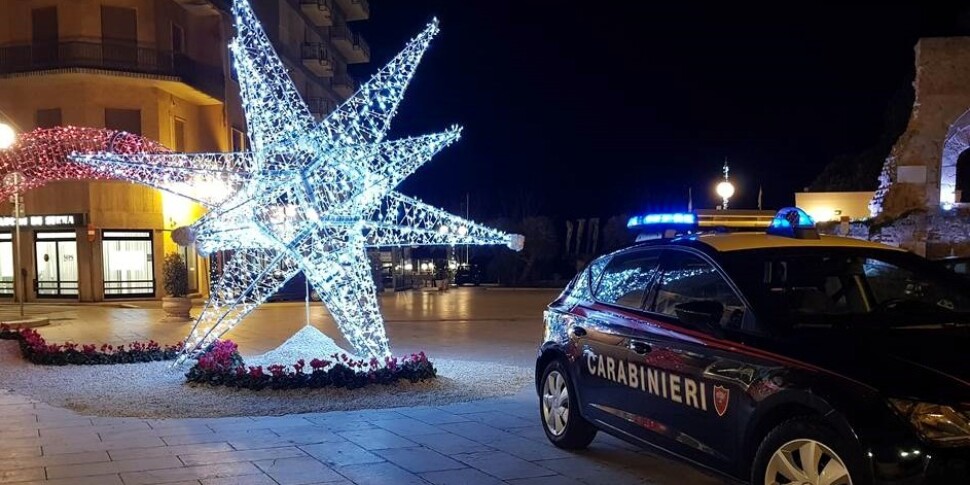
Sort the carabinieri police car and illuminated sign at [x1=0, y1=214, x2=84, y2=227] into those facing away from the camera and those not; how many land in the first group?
0

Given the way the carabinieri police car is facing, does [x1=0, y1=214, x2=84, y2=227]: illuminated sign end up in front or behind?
behind

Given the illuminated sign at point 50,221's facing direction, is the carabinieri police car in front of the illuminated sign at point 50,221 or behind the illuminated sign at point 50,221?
in front

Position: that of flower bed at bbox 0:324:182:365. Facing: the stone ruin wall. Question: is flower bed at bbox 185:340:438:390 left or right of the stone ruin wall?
right

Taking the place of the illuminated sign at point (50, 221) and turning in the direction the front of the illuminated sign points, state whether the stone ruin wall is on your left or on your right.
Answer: on your left

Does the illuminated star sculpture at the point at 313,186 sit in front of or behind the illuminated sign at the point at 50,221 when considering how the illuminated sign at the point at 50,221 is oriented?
in front

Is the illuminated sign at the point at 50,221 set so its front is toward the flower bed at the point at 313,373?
yes

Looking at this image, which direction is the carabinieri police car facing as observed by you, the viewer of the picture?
facing the viewer and to the right of the viewer

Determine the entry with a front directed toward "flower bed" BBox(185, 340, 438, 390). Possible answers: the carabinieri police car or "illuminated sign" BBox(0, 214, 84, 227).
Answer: the illuminated sign

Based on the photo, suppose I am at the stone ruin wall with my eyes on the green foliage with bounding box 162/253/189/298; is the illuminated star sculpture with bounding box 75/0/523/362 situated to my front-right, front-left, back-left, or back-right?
front-left

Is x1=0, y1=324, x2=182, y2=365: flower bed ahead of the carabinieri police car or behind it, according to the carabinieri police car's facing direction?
behind

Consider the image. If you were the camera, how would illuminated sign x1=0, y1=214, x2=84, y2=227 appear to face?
facing the viewer

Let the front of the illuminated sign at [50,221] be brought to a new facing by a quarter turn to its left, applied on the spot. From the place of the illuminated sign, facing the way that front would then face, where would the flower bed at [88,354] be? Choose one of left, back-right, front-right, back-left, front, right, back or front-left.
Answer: right

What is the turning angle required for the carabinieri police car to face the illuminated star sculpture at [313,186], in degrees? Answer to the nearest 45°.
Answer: approximately 180°
